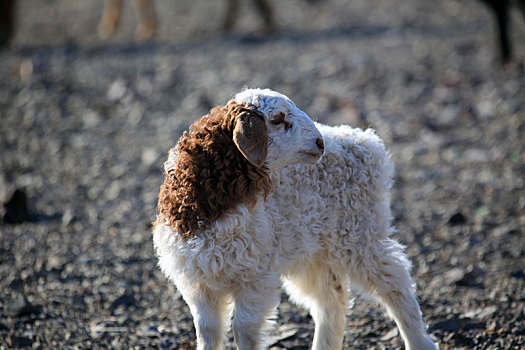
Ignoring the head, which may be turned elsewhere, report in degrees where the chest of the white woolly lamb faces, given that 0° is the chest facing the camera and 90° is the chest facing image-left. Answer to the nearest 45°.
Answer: approximately 45°

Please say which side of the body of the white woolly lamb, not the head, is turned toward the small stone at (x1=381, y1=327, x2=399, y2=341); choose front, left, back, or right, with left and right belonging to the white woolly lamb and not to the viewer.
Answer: back

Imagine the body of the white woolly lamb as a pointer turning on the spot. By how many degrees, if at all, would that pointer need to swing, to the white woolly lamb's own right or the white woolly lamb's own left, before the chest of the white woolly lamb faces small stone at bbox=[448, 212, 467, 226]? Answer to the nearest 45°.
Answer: approximately 180°
